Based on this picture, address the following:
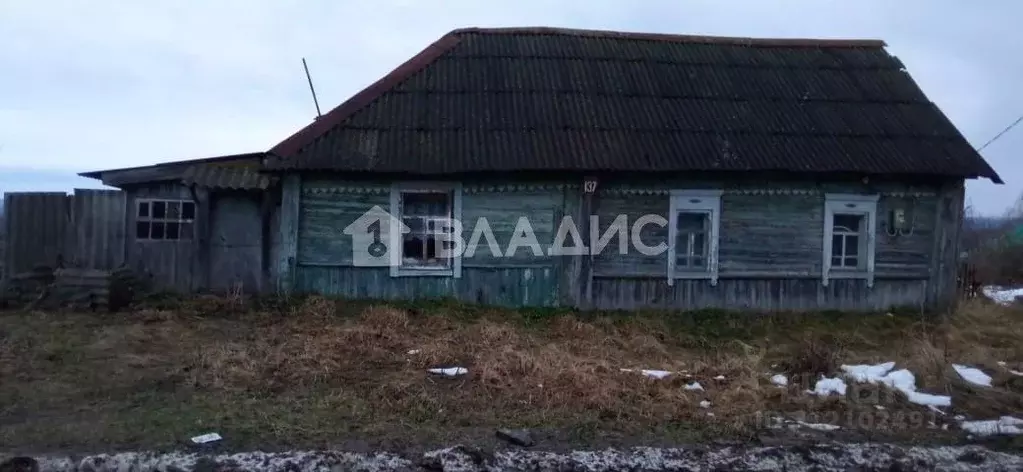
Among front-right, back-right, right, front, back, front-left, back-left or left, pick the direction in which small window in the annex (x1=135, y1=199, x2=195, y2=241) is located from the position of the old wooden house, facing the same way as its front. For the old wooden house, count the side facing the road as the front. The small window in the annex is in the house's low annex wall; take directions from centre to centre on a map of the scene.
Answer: right

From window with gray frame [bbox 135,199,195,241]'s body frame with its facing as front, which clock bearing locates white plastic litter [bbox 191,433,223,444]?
The white plastic litter is roughly at 12 o'clock from the window with gray frame.

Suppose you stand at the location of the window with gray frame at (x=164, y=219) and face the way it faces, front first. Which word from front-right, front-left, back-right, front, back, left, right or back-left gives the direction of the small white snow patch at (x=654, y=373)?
front-left

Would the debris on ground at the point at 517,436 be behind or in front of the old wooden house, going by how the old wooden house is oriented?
in front

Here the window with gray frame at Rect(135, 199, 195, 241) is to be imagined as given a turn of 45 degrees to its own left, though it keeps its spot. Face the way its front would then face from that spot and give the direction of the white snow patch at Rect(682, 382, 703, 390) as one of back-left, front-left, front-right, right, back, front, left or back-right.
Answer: front

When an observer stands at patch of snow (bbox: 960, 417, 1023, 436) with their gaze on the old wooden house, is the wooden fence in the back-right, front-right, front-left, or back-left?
front-left

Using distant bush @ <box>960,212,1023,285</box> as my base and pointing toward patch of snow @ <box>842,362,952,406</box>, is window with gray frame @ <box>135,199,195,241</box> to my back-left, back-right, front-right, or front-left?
front-right

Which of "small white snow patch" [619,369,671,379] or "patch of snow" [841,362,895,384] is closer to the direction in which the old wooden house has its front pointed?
the small white snow patch

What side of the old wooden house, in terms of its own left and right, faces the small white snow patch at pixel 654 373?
front

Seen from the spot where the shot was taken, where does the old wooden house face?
facing the viewer

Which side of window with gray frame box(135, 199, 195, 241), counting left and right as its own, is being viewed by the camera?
front

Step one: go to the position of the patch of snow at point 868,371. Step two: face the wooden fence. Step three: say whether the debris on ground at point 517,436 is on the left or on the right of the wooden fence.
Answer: left

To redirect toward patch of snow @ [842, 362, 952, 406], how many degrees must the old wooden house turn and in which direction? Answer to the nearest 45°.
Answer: approximately 45° to its left

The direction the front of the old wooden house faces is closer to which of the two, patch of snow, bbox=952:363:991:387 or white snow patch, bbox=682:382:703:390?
the white snow patch

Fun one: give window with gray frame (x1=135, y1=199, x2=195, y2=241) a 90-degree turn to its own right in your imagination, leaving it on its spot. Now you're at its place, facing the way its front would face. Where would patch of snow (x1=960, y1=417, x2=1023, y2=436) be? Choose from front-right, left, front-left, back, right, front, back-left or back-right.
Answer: back-left

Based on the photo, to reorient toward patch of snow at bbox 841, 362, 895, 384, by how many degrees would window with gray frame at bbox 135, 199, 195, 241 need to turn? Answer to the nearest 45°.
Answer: approximately 45° to its left

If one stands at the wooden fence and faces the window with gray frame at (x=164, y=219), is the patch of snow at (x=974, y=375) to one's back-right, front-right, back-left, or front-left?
front-right

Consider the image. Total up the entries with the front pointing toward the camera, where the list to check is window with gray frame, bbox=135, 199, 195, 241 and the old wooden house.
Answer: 2
